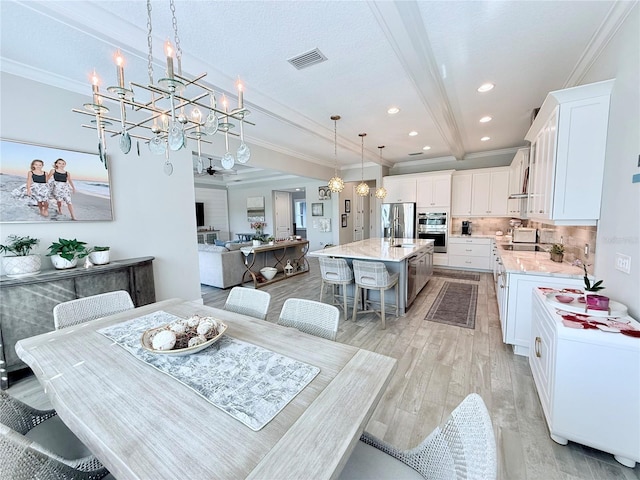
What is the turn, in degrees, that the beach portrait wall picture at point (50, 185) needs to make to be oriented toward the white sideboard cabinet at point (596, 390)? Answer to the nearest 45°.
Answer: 0° — it already faces it

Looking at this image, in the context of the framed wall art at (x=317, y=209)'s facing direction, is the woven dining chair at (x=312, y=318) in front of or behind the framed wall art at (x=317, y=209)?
in front

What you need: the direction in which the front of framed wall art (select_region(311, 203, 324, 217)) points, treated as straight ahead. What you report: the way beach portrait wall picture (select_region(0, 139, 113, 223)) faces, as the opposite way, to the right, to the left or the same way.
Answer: to the left

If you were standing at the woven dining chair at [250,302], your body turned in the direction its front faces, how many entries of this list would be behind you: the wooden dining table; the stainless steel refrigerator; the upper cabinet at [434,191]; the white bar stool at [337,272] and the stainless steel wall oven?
4

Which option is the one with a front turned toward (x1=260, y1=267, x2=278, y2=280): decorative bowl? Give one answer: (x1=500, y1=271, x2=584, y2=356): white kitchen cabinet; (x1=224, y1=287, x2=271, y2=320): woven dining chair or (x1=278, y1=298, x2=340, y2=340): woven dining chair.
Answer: the white kitchen cabinet

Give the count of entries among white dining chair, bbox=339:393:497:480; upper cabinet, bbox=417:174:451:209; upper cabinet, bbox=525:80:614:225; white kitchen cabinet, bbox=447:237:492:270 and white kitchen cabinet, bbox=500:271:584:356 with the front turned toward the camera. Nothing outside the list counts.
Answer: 2

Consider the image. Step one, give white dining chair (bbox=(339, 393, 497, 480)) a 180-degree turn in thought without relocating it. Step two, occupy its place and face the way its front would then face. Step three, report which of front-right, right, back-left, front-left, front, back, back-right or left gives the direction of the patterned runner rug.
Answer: left

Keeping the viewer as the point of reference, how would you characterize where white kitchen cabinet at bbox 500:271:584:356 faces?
facing to the left of the viewer

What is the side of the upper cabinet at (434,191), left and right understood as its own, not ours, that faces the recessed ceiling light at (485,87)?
front

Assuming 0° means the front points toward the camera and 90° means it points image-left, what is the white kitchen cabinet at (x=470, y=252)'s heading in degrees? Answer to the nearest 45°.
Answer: approximately 0°

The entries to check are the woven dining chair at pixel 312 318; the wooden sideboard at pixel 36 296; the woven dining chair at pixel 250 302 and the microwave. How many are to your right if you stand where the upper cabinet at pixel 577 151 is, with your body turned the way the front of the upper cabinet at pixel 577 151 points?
1

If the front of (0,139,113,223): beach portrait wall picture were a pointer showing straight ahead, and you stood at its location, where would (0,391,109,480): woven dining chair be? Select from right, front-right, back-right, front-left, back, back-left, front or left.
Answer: front-right

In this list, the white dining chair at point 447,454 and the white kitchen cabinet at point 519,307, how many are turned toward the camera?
0

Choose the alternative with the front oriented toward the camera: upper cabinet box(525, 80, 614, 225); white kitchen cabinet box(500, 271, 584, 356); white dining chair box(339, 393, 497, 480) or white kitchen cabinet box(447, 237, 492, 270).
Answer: white kitchen cabinet box(447, 237, 492, 270)
